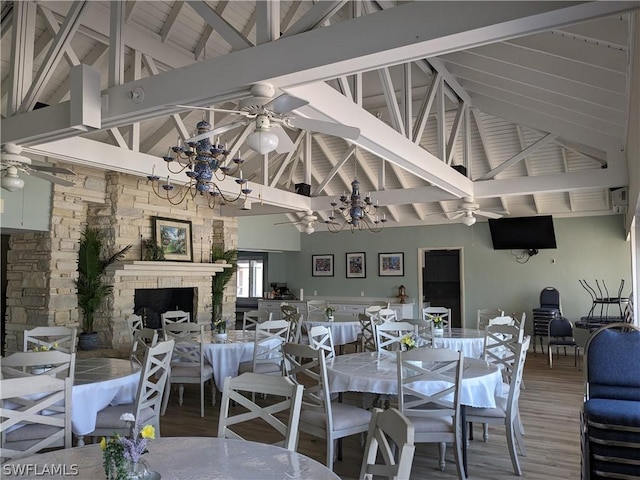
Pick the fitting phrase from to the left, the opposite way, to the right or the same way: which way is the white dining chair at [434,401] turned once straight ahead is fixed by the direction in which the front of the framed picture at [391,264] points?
the opposite way

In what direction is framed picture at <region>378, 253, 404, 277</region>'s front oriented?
toward the camera

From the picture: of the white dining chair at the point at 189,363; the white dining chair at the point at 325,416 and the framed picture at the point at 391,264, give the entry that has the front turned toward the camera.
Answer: the framed picture

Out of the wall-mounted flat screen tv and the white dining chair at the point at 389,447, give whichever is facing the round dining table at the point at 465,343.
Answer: the wall-mounted flat screen tv

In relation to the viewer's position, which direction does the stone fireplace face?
facing the viewer and to the right of the viewer

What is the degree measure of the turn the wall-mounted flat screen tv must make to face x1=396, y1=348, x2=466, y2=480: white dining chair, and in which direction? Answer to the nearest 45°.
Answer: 0° — it already faces it

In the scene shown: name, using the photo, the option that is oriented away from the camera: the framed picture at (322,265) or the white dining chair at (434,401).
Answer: the white dining chair

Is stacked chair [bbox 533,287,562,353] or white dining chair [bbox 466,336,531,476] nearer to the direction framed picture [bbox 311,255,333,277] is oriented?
the white dining chair

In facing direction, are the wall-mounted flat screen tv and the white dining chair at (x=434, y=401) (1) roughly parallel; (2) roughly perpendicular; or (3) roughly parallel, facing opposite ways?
roughly parallel, facing opposite ways

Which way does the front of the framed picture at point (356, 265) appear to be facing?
toward the camera

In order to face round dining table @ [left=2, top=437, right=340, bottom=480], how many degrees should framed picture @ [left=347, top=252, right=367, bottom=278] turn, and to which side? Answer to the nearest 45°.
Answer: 0° — it already faces it

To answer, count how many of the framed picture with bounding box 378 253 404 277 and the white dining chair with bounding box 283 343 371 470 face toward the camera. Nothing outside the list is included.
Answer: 1

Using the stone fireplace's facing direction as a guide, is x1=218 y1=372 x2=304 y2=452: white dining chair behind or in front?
in front

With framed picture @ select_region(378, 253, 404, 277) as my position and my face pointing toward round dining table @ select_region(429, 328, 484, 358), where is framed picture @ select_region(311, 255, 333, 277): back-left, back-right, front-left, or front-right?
back-right

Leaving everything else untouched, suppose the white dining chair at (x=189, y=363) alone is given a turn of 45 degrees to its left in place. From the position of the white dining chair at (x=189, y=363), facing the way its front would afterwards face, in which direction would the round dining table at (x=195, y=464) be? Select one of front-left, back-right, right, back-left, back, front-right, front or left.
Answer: back

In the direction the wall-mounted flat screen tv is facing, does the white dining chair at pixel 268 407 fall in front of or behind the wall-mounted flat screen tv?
in front

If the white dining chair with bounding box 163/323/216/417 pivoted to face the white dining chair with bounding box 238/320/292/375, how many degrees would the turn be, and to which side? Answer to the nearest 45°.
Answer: approximately 45° to its right

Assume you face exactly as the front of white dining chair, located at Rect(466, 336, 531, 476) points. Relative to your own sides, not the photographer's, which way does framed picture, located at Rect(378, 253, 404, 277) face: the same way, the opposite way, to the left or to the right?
to the left

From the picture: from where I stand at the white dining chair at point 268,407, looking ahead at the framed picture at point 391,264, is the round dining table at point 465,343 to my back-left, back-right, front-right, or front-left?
front-right

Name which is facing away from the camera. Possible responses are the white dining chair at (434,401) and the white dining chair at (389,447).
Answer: the white dining chair at (434,401)

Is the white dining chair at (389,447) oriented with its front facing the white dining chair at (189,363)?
no

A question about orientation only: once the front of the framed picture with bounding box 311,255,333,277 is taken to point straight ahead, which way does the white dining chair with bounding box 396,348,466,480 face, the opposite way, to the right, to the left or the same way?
the opposite way
